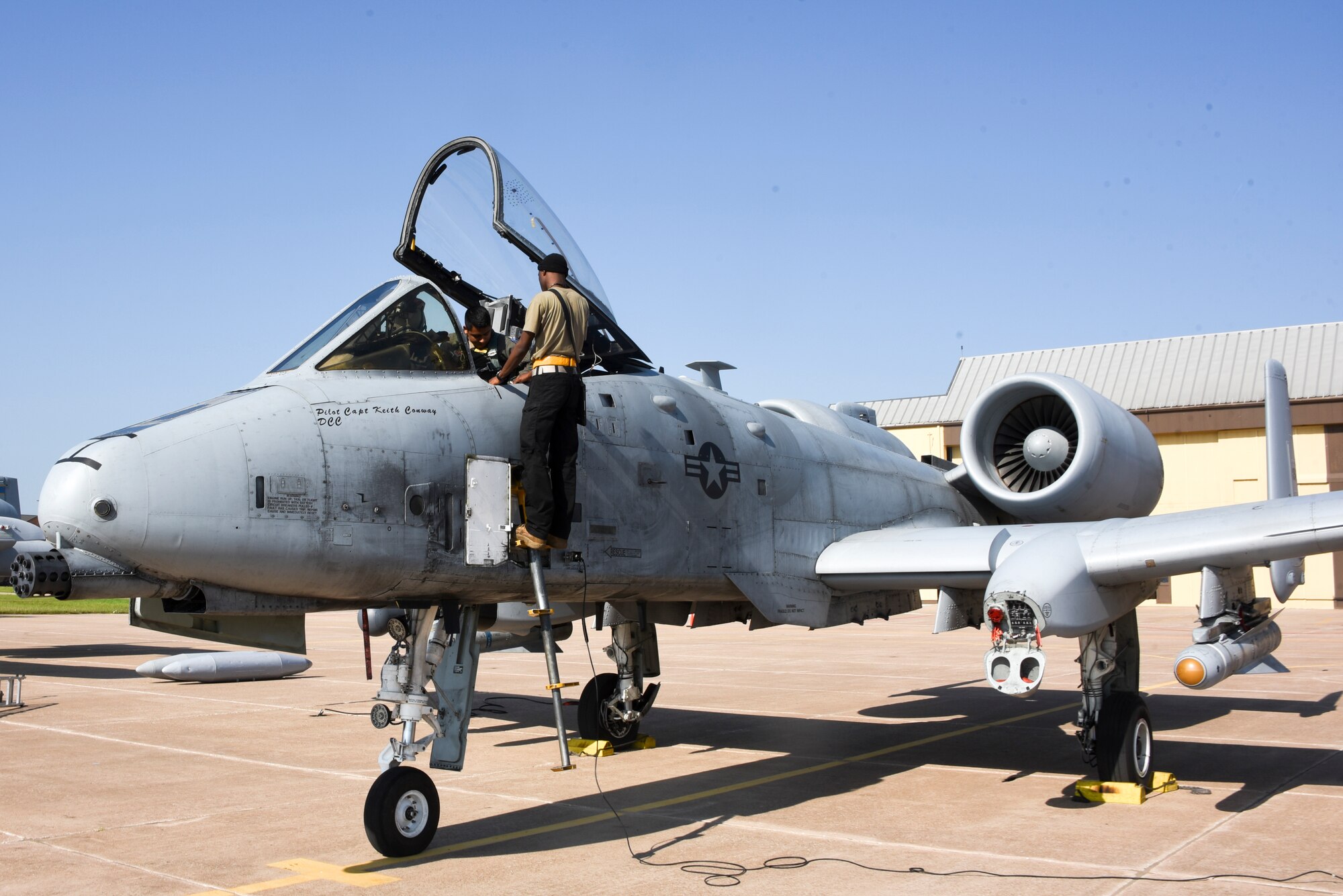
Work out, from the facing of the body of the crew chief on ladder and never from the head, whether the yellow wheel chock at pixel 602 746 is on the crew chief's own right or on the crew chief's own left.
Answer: on the crew chief's own right

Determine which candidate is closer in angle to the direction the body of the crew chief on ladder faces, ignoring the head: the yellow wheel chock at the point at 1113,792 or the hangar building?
the hangar building

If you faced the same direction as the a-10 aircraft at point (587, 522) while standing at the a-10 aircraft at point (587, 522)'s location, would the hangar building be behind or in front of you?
behind

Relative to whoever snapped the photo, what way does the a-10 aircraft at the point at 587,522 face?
facing the viewer and to the left of the viewer

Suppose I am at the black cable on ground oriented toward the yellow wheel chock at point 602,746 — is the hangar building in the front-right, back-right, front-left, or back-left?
front-right

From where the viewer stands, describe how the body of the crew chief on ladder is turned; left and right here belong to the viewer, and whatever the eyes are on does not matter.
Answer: facing away from the viewer and to the left of the viewer
